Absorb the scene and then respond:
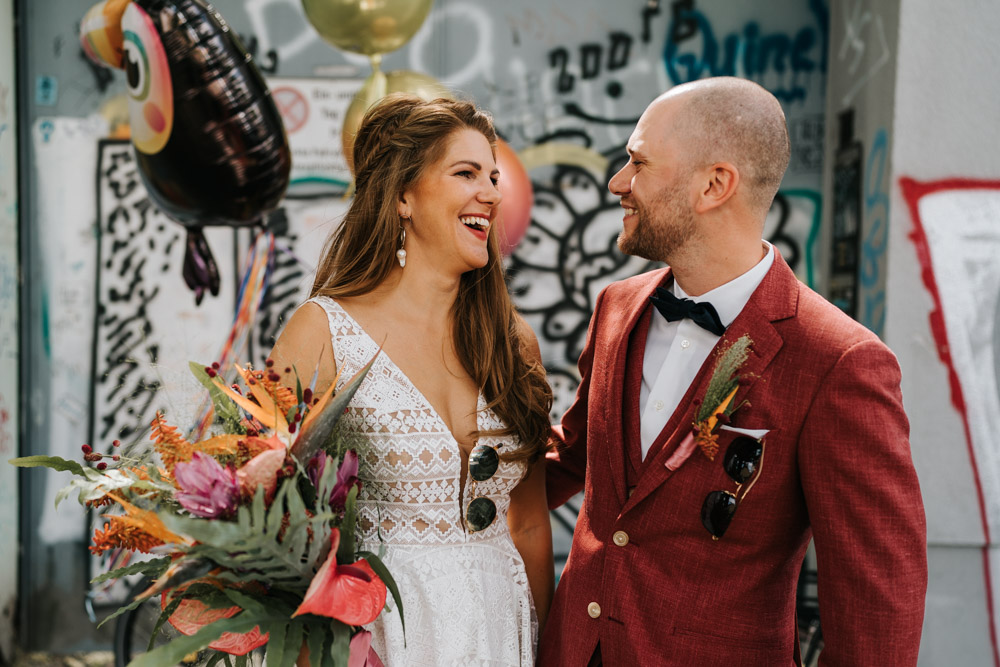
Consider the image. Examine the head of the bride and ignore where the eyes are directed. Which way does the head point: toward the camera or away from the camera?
toward the camera

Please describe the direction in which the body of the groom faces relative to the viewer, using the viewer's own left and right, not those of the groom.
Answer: facing the viewer and to the left of the viewer

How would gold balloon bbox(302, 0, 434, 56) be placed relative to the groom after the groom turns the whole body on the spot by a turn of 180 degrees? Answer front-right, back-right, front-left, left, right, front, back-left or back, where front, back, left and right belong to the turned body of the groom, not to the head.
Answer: left

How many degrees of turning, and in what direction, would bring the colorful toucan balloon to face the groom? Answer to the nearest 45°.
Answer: approximately 135° to its left

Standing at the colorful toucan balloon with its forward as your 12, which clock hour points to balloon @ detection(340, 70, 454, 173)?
The balloon is roughly at 6 o'clock from the colorful toucan balloon.

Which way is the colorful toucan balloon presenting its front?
to the viewer's left

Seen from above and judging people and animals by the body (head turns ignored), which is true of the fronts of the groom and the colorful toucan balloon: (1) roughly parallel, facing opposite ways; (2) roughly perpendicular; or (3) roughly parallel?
roughly parallel

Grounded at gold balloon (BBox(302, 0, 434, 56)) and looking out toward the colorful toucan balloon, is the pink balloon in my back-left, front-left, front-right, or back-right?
back-right

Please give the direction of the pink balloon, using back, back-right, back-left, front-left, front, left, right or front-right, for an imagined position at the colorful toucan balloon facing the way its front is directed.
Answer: back

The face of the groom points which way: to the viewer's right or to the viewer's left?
to the viewer's left
